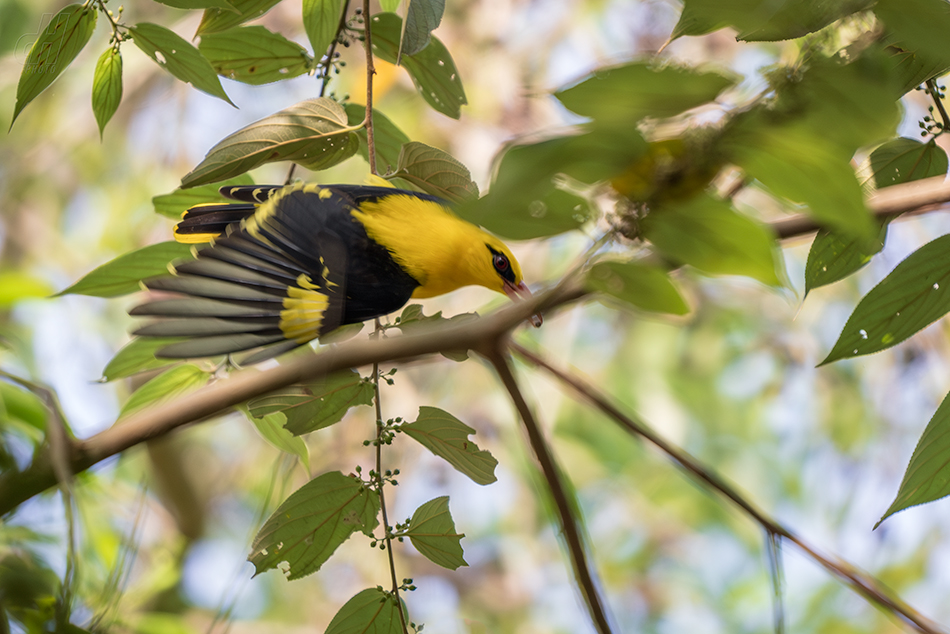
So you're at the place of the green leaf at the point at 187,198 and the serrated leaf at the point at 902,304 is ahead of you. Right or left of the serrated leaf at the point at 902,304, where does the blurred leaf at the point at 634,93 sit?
right

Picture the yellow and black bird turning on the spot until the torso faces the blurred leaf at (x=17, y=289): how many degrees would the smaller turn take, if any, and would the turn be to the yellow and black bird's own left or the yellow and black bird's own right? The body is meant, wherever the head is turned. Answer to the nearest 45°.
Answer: approximately 135° to the yellow and black bird's own left

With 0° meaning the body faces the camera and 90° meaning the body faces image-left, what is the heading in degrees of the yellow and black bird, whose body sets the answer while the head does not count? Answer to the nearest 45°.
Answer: approximately 270°
